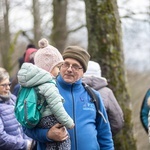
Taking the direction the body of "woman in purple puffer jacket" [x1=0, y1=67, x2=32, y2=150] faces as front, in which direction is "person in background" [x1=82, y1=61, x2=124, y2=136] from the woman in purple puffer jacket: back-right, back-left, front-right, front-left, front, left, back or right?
front-left

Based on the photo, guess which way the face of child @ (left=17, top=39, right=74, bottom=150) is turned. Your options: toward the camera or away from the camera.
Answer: away from the camera

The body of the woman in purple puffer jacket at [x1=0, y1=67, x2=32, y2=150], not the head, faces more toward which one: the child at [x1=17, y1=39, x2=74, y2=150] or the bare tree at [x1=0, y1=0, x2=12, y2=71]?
the child

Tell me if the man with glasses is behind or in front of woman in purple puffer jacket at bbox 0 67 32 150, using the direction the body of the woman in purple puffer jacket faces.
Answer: in front

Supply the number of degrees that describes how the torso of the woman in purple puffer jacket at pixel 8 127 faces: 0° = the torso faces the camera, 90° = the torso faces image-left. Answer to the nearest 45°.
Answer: approximately 315°

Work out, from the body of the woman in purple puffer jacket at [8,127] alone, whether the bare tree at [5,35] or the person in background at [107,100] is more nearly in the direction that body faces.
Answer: the person in background

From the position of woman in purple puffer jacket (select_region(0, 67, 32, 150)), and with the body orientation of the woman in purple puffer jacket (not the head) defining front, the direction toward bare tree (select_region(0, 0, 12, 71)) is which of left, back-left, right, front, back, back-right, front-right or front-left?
back-left
